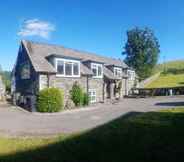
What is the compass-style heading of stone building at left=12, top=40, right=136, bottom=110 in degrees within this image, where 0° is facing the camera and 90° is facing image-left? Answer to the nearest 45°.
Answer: approximately 315°
